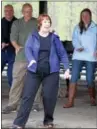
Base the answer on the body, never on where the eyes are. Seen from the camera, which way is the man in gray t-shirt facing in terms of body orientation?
toward the camera
